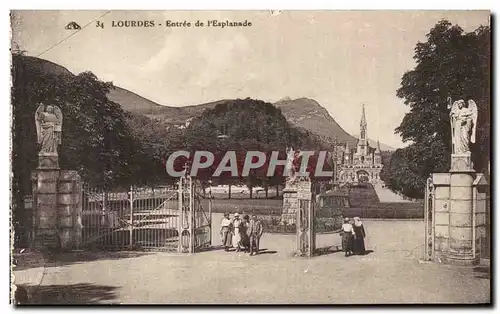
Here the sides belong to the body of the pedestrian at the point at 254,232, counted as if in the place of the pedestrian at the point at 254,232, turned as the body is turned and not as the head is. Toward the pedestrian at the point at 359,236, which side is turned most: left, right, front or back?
left

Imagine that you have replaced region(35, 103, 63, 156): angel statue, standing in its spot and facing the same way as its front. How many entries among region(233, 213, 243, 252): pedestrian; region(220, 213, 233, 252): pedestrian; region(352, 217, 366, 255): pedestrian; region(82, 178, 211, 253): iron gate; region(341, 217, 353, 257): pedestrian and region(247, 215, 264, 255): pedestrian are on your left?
6

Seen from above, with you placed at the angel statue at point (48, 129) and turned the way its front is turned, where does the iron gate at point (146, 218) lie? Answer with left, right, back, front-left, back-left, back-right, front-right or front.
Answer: left

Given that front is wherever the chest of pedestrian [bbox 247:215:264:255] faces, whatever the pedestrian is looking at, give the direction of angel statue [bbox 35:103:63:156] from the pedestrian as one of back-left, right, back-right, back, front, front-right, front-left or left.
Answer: right

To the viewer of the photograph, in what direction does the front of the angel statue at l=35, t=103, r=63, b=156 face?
facing the viewer

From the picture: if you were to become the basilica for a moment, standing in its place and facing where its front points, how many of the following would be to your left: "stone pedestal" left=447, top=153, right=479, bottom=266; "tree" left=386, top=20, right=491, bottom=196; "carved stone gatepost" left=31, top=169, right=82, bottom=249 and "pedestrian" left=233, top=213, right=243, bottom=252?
2

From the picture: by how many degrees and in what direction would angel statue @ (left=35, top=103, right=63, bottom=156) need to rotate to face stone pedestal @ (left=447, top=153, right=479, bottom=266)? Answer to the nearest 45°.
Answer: approximately 90° to its left

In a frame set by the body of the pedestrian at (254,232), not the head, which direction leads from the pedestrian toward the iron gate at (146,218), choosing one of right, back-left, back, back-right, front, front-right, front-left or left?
right

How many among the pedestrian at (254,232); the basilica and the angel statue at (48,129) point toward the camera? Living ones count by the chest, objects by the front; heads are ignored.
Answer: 3

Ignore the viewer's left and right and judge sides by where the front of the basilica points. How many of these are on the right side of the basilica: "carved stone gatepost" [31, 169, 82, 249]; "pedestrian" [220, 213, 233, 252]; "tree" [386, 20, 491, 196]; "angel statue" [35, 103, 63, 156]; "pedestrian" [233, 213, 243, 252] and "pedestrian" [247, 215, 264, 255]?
5

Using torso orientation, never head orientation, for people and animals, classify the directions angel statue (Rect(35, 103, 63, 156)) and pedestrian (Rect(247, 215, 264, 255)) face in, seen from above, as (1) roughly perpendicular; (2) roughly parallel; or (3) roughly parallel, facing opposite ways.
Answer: roughly parallel
